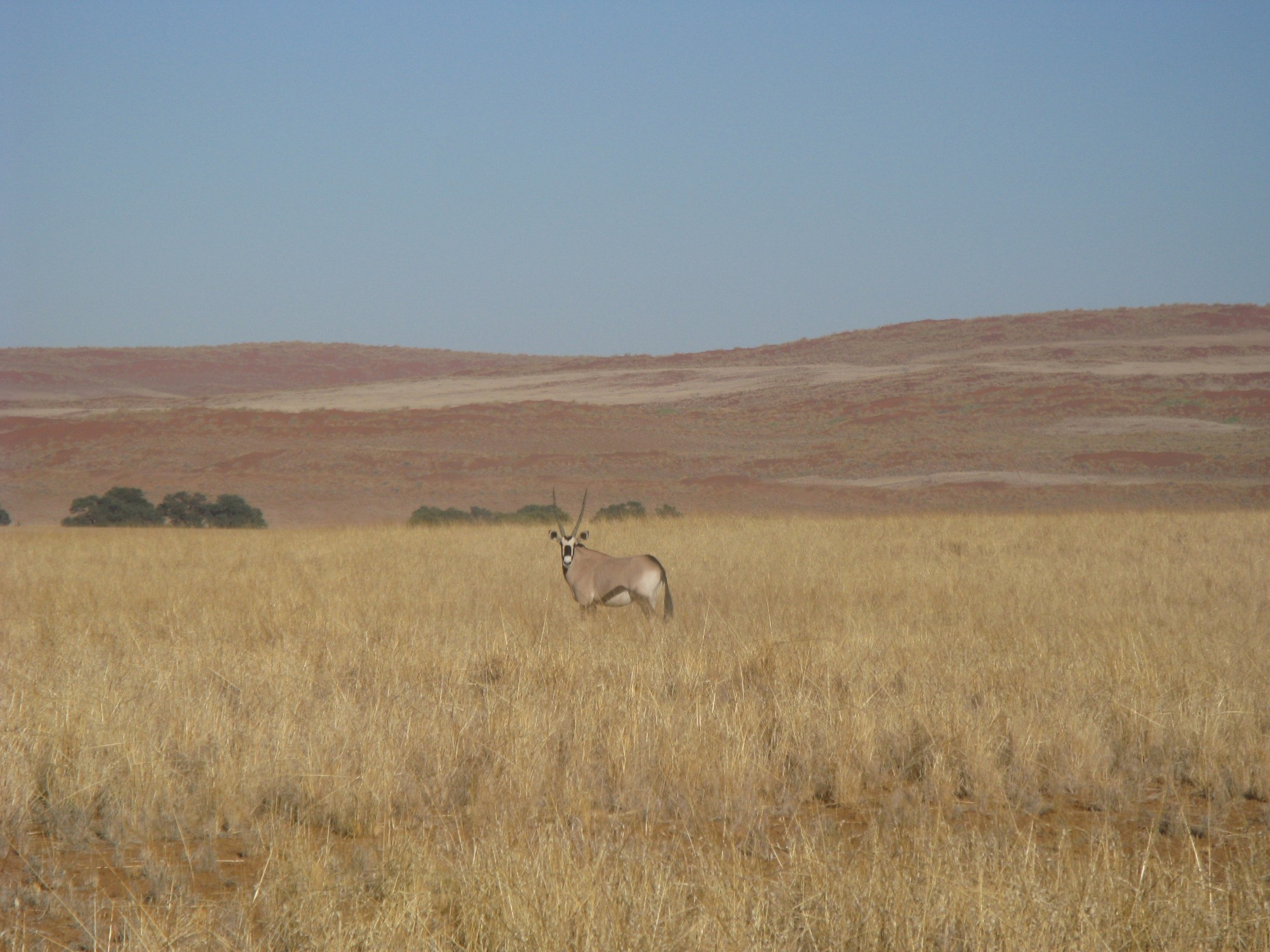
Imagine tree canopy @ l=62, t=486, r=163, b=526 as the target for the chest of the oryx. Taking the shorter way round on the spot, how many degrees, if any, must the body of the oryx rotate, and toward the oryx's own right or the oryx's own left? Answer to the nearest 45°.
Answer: approximately 45° to the oryx's own right

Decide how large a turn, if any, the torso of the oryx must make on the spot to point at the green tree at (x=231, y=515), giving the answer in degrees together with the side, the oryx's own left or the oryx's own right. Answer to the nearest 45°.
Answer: approximately 45° to the oryx's own right

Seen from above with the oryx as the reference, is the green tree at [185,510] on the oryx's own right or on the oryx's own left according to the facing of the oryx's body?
on the oryx's own right

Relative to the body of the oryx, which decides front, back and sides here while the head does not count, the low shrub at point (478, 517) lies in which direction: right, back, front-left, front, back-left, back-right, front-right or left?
right

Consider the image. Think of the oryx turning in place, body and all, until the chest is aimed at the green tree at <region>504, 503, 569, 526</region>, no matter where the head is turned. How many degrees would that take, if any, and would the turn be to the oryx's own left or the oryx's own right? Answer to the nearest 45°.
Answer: approximately 90° to the oryx's own right

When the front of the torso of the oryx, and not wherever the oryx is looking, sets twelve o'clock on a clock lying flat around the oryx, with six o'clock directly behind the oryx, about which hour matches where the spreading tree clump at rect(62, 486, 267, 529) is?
The spreading tree clump is roughly at 2 o'clock from the oryx.

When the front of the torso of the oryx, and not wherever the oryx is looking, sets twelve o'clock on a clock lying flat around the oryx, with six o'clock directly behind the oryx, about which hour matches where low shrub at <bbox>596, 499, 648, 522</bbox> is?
The low shrub is roughly at 3 o'clock from the oryx.

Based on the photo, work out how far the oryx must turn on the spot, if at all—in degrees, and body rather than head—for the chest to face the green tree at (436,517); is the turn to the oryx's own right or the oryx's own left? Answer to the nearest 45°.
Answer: approximately 90° to the oryx's own right

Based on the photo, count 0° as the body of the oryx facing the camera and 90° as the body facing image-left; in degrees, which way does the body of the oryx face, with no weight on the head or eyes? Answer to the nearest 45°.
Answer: approximately 90°

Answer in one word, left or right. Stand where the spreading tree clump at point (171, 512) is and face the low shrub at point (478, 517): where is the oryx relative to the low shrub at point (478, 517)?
right
